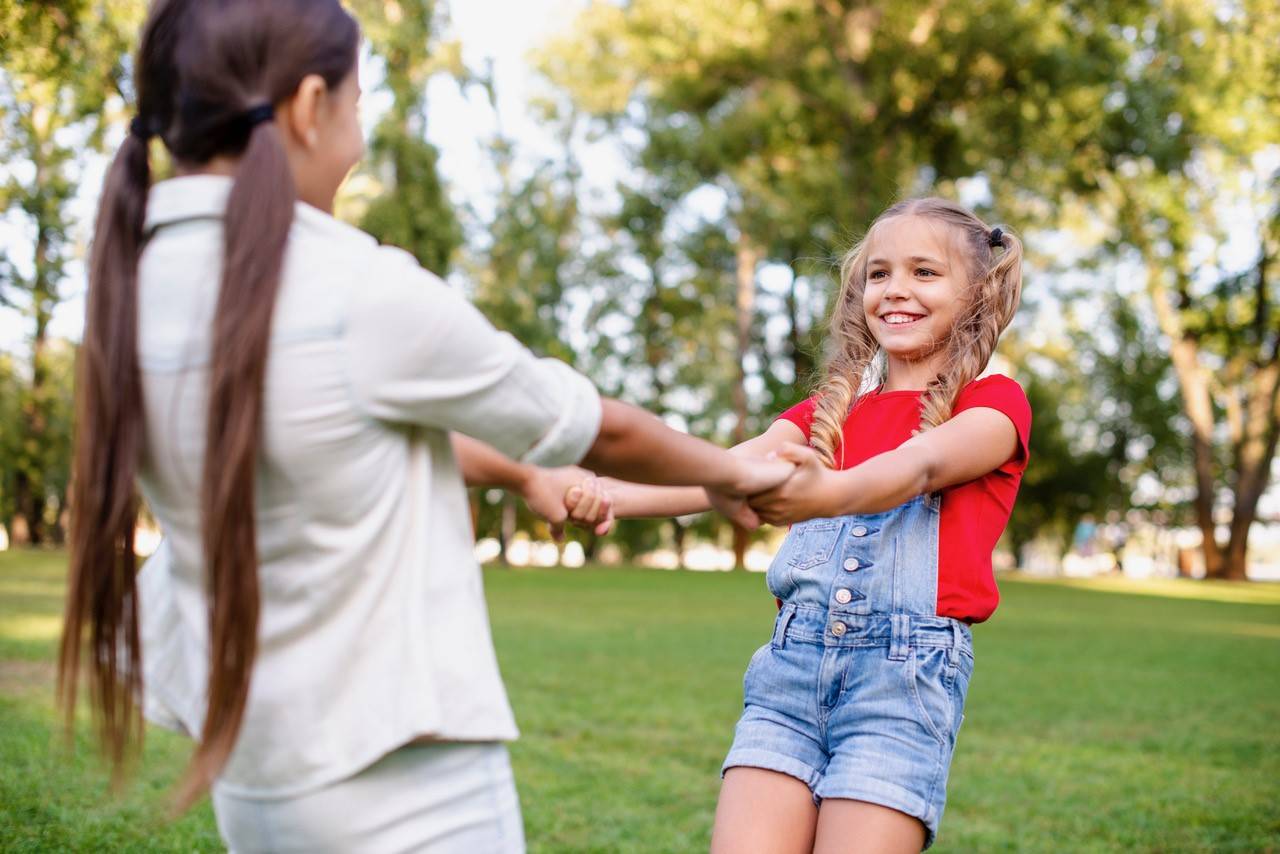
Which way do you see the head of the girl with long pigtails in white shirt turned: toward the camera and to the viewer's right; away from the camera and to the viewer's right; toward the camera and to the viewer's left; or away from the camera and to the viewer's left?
away from the camera and to the viewer's right

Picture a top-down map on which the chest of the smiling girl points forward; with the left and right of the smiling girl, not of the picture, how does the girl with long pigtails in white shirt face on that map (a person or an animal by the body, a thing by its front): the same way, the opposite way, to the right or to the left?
the opposite way

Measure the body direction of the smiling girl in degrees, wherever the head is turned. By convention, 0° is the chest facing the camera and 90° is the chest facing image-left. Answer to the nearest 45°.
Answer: approximately 45°

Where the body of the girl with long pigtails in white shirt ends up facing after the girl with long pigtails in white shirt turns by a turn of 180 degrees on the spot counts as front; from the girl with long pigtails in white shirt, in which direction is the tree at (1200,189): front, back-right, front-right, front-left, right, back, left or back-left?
back

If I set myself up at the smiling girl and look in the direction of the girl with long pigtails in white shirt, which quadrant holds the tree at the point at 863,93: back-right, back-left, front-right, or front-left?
back-right

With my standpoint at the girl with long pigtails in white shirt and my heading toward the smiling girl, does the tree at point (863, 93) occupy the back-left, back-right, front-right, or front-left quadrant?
front-left

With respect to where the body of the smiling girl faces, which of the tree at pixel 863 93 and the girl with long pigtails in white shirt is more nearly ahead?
the girl with long pigtails in white shirt

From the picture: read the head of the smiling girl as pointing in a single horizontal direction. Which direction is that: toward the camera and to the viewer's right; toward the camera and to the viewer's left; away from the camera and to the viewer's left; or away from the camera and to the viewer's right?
toward the camera and to the viewer's left

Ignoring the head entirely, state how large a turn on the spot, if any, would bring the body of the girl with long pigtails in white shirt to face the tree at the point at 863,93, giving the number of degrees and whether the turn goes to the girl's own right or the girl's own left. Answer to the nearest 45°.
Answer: approximately 45° to the girl's own left

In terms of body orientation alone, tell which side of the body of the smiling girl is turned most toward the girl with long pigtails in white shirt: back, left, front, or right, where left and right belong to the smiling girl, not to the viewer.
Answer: front

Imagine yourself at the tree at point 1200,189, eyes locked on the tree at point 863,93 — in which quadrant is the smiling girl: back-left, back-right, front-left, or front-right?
front-left

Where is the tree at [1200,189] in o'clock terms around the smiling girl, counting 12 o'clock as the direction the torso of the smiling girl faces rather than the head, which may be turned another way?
The tree is roughly at 5 o'clock from the smiling girl.

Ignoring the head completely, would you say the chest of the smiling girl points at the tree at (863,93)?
no
